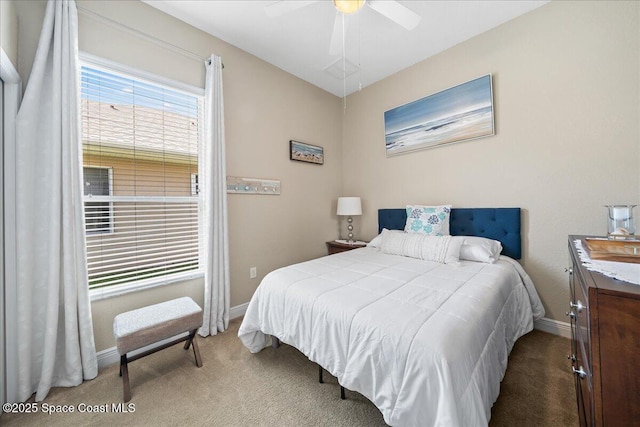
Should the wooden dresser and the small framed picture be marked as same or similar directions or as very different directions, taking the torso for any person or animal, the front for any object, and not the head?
very different directions

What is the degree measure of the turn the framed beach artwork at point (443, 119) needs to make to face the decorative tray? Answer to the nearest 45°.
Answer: approximately 90° to its left

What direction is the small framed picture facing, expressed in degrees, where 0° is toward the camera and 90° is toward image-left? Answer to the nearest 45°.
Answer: approximately 315°

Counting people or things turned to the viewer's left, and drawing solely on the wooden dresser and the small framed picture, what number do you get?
1

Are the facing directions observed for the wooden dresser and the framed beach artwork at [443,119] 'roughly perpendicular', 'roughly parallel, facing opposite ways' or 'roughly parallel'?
roughly perpendicular

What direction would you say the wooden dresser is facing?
to the viewer's left

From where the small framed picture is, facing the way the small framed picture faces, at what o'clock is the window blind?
The window blind is roughly at 3 o'clock from the small framed picture.

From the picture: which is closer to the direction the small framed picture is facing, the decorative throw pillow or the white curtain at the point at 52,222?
the decorative throw pillow

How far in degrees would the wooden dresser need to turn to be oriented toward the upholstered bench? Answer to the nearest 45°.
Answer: approximately 45° to its left

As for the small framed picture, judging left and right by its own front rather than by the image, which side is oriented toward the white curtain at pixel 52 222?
right

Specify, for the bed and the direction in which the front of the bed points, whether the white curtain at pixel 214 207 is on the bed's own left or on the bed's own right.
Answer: on the bed's own right

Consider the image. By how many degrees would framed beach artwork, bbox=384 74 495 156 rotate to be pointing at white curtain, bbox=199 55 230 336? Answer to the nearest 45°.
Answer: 0° — it already faces it
